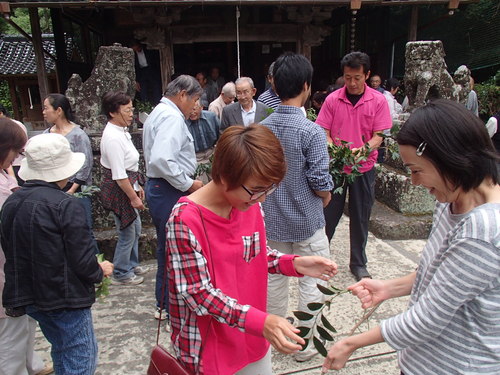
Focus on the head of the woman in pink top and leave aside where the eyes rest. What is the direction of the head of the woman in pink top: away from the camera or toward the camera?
toward the camera

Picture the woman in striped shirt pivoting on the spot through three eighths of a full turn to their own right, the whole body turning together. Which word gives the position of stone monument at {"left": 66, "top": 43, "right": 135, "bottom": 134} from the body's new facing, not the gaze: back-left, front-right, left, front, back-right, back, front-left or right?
left

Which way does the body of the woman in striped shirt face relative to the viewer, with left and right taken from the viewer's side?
facing to the left of the viewer

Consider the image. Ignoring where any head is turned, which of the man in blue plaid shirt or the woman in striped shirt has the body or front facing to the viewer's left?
the woman in striped shirt

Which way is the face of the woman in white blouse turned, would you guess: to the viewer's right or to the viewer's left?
to the viewer's right

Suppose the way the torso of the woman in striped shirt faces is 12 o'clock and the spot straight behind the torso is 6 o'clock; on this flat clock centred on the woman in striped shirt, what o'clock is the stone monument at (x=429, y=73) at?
The stone monument is roughly at 3 o'clock from the woman in striped shirt.

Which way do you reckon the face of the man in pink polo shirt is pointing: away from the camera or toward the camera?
toward the camera

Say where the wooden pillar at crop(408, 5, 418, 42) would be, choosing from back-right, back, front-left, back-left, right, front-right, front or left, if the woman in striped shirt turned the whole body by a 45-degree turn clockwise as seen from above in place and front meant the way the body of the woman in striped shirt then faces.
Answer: front-right

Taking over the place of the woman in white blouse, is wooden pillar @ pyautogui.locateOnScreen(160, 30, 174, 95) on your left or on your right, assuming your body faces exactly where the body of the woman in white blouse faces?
on your left

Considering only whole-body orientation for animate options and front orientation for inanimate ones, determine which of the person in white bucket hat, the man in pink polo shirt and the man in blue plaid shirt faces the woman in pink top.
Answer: the man in pink polo shirt

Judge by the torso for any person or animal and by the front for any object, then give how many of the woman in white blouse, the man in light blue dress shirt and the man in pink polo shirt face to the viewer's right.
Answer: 2

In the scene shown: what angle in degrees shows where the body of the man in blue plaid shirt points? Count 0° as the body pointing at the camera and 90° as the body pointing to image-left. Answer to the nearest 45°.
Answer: approximately 225°

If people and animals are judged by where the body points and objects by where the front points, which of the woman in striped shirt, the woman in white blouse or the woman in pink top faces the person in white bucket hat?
the woman in striped shirt

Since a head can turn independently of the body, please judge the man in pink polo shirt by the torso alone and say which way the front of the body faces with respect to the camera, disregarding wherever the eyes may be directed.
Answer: toward the camera

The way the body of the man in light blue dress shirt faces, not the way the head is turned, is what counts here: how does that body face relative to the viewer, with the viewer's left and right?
facing to the right of the viewer
